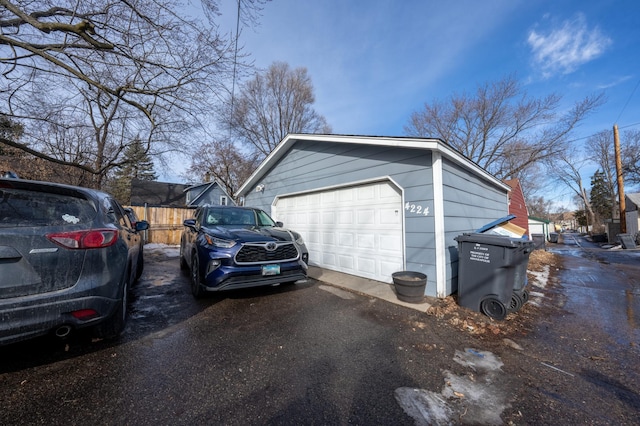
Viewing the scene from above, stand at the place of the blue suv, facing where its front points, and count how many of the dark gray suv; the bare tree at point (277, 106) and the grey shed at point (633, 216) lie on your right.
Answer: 1

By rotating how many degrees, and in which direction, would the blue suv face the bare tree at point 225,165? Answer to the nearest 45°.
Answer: approximately 135° to its left

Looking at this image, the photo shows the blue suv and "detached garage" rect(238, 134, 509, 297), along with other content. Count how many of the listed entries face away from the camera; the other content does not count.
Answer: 0

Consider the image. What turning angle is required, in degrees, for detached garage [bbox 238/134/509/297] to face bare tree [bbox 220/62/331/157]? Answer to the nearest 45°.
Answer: approximately 90° to its right

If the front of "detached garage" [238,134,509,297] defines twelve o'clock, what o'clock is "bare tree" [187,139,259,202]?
The bare tree is roughly at 3 o'clock from the detached garage.

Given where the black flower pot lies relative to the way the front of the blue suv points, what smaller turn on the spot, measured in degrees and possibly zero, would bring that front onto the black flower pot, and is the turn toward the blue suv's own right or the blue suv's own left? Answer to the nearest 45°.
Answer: approximately 45° to the blue suv's own left

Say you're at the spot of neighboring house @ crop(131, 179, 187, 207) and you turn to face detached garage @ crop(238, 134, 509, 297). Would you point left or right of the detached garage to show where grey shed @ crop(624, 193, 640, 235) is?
left

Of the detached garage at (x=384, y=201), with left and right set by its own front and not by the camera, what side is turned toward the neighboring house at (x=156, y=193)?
right

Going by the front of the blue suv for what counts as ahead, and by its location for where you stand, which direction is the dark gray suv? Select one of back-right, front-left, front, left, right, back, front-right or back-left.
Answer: right

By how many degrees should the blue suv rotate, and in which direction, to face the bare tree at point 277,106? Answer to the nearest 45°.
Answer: approximately 135° to its left

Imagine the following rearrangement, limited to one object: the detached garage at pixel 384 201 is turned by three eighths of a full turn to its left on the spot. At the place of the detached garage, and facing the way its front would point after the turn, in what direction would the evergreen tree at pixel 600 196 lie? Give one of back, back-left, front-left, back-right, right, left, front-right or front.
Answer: front-left

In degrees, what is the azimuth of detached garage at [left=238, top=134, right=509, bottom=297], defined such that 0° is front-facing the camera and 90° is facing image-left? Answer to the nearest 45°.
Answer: approximately 45°

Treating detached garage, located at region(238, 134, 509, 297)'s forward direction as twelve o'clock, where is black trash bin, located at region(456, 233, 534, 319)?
The black trash bin is roughly at 9 o'clock from the detached garage.
